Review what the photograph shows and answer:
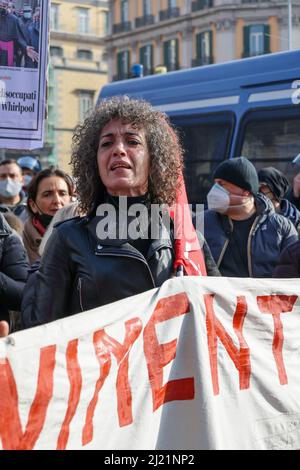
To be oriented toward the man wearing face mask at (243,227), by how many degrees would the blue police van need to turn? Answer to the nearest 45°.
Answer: approximately 135° to its left

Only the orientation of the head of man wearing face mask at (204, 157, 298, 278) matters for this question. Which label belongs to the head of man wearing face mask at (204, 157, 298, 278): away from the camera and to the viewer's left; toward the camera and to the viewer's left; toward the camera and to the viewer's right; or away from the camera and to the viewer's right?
toward the camera and to the viewer's left

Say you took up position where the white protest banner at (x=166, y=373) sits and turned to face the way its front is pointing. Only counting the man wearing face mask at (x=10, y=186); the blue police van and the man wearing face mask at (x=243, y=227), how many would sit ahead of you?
0

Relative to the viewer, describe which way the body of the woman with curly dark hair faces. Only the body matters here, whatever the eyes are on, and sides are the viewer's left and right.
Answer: facing the viewer

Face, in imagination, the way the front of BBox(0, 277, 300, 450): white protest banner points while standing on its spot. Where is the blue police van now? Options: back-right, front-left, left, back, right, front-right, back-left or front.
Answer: back

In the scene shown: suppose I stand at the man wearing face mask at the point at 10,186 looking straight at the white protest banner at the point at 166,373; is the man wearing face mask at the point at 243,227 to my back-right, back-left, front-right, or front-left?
front-left

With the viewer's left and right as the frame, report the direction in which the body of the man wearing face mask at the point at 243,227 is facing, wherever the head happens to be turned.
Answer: facing the viewer and to the left of the viewer

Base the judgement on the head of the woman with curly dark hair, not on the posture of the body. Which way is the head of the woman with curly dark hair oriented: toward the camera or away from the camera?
toward the camera

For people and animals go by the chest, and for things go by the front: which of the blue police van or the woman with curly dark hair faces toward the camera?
the woman with curly dark hair

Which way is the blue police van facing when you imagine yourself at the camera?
facing away from the viewer and to the left of the viewer

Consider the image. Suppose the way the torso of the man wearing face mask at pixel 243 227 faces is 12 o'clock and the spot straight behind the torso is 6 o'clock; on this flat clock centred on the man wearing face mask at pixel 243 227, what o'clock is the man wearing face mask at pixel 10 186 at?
the man wearing face mask at pixel 10 186 is roughly at 3 o'clock from the man wearing face mask at pixel 243 227.

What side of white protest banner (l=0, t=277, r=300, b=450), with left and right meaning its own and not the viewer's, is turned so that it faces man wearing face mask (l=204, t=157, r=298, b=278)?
back

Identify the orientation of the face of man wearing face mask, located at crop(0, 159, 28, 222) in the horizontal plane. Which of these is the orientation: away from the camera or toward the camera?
toward the camera

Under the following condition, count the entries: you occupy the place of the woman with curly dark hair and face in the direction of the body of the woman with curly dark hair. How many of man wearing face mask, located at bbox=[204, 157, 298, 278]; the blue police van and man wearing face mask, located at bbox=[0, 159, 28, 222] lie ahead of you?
0
